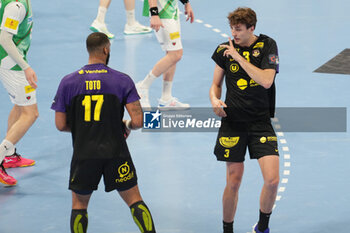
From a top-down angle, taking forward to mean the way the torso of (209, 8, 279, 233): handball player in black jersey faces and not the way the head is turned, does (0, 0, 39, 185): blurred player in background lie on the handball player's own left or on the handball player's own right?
on the handball player's own right

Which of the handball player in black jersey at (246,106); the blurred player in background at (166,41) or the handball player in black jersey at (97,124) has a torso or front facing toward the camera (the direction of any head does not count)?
the handball player in black jersey at (246,106)

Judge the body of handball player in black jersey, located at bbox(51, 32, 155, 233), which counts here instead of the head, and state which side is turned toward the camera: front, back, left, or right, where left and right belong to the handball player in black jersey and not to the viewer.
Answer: back

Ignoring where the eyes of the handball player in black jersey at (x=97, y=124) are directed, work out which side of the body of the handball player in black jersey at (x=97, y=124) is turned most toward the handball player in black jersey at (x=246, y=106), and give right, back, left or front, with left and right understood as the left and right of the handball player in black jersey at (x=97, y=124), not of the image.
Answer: right

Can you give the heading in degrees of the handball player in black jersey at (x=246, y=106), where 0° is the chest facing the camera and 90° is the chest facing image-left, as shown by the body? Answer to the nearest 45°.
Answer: approximately 0°

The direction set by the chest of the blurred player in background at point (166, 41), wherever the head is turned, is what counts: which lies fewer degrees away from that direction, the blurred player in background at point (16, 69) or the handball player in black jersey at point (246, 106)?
the handball player in black jersey

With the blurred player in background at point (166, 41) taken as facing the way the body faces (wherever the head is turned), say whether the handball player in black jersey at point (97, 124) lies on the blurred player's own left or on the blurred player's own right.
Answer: on the blurred player's own right

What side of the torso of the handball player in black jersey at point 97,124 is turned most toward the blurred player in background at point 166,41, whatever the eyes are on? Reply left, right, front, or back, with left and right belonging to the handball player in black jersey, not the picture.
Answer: front

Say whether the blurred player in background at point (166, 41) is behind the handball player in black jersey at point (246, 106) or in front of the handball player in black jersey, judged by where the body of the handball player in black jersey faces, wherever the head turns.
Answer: behind
